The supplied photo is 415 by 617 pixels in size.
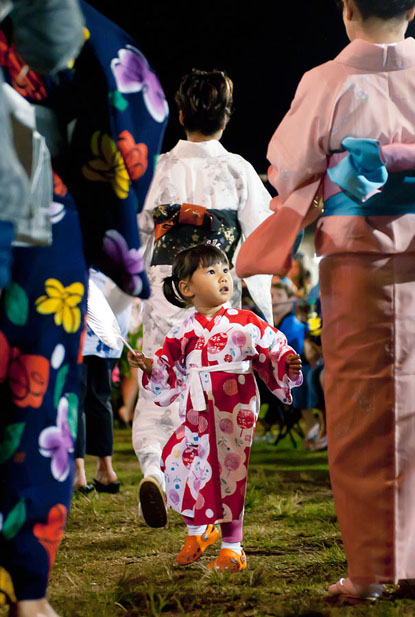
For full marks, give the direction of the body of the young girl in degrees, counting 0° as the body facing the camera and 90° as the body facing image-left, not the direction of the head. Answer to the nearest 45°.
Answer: approximately 0°

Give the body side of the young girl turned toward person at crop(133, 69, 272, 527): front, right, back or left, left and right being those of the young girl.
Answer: back

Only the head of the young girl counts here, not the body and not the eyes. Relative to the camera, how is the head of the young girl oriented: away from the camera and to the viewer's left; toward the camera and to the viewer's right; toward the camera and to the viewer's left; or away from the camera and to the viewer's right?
toward the camera and to the viewer's right
